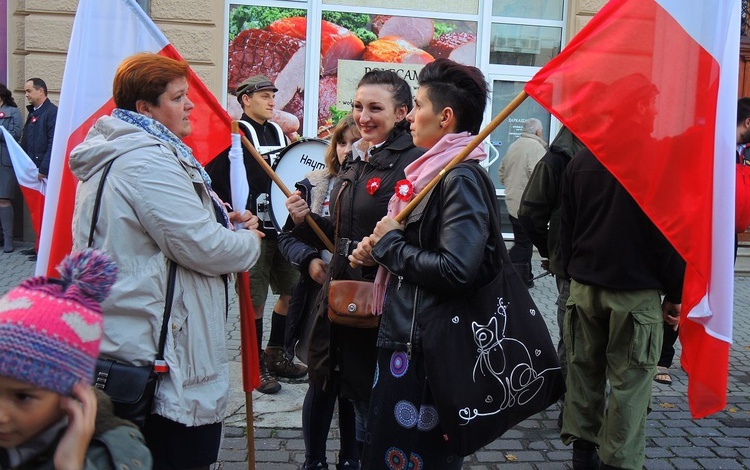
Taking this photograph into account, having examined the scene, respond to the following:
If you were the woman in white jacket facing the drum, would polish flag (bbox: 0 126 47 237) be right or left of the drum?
left

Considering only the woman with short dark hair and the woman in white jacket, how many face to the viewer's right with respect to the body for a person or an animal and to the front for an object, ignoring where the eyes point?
1

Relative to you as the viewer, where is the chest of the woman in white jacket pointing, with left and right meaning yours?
facing to the right of the viewer

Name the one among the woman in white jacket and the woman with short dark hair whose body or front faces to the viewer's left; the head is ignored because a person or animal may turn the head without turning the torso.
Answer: the woman with short dark hair

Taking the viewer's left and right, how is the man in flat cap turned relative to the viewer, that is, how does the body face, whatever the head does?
facing the viewer and to the right of the viewer

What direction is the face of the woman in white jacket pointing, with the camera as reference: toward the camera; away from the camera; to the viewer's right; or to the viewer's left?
to the viewer's right

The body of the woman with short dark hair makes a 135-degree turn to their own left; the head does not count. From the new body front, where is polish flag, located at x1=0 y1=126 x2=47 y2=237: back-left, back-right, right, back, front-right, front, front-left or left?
back

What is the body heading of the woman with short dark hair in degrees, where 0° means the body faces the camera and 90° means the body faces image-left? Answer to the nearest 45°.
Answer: approximately 90°

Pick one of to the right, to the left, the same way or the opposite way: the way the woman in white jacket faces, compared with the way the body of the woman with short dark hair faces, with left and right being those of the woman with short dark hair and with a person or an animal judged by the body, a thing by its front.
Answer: the opposite way
